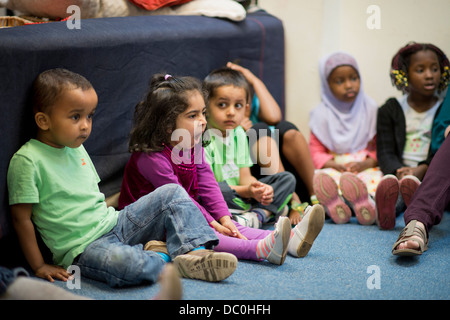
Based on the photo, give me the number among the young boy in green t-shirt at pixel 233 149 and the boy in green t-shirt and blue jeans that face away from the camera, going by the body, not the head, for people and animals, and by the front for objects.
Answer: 0

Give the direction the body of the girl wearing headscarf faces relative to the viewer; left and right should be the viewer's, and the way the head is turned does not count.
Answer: facing the viewer

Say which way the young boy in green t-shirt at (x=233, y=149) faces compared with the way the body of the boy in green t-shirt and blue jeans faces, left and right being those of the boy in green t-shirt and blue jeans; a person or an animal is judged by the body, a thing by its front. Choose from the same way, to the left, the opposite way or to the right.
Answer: the same way

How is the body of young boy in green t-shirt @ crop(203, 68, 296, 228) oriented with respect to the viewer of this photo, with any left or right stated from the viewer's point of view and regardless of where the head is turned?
facing the viewer and to the right of the viewer

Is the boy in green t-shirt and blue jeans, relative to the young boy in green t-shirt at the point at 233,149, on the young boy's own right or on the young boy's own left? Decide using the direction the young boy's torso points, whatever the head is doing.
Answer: on the young boy's own right

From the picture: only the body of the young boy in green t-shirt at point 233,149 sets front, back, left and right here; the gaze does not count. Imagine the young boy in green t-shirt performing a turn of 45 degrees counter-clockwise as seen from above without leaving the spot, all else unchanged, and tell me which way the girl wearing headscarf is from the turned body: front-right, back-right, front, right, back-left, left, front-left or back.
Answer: front-left

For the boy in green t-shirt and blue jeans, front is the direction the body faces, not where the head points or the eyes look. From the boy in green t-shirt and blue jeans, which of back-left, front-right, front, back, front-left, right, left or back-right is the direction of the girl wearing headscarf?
left

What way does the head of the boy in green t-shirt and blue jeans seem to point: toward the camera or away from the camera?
toward the camera

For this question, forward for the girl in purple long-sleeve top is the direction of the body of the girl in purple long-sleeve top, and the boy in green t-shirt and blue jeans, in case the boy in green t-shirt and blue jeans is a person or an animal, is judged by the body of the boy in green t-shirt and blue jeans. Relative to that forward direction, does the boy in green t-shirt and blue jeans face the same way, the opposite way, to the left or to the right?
the same way

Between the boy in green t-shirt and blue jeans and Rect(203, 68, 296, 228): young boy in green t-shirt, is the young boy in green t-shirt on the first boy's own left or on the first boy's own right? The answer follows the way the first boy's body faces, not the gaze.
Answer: on the first boy's own left
